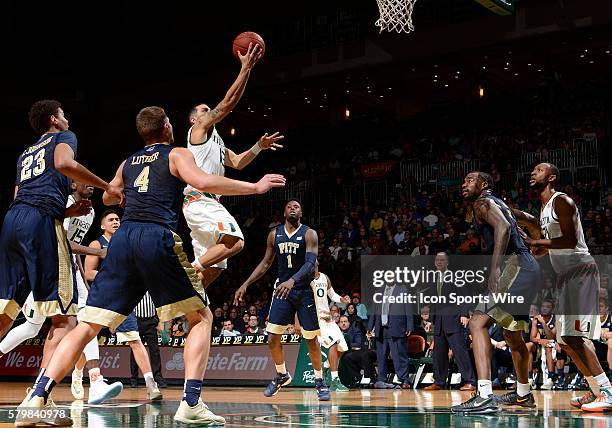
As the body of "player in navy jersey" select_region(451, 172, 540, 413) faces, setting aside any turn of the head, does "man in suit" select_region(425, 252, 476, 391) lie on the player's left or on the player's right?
on the player's right

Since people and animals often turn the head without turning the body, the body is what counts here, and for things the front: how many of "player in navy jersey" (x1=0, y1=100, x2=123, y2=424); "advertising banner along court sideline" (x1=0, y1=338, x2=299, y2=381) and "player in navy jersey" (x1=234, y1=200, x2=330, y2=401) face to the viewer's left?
0

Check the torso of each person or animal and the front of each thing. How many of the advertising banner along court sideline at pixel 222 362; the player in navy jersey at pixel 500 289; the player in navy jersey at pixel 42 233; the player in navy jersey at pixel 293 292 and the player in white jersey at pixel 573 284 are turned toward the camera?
2

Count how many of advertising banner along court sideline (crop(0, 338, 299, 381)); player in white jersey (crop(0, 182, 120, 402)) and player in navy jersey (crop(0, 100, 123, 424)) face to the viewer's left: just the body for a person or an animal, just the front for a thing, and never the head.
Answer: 0

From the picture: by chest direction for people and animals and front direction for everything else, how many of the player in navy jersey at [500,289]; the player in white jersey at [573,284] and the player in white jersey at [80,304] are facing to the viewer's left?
2

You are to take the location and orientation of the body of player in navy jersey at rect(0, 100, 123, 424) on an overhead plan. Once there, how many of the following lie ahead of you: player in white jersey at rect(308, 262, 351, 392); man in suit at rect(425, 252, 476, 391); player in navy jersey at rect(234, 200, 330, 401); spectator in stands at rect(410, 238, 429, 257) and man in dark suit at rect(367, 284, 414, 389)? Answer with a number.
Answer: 5

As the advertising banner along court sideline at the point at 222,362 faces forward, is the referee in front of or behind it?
in front

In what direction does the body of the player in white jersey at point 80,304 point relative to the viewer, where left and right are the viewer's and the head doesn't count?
facing the viewer and to the right of the viewer

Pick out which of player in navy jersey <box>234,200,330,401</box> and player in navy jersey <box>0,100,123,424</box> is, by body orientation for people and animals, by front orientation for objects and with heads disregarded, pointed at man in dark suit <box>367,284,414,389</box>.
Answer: player in navy jersey <box>0,100,123,424</box>

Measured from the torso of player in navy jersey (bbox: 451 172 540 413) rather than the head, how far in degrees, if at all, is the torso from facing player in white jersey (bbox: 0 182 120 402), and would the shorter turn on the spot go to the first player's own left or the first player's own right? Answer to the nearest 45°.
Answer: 0° — they already face them

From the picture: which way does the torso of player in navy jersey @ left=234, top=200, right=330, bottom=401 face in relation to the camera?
toward the camera

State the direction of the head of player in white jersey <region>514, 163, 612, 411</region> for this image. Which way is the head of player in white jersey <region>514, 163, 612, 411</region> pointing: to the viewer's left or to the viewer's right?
to the viewer's left

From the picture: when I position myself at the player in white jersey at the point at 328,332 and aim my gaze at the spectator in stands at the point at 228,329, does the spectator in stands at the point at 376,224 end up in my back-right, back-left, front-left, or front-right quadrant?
front-right

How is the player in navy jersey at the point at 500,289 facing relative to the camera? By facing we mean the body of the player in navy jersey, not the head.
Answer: to the viewer's left

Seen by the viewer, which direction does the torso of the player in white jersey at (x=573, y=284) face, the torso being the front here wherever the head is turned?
to the viewer's left
